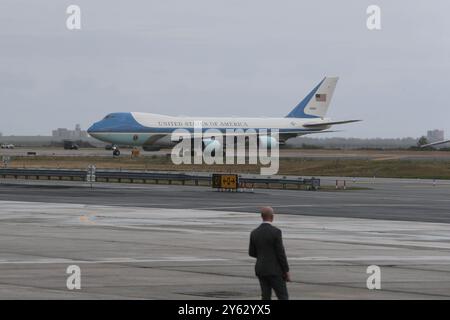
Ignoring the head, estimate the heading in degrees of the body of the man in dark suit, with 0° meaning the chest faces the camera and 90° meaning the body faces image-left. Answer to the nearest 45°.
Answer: approximately 180°
